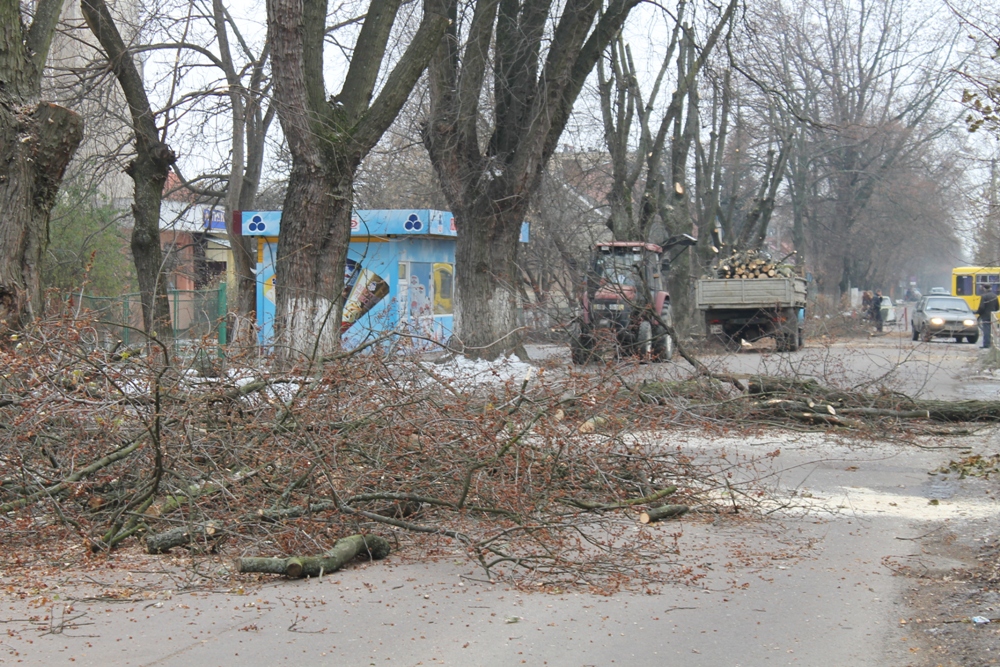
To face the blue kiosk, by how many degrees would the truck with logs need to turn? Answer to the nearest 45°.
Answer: approximately 135° to its left

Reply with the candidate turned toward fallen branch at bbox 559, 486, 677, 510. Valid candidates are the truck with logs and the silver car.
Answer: the silver car

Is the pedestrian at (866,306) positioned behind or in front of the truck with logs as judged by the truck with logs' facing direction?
in front

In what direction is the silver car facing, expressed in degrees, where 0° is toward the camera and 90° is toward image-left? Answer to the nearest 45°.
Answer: approximately 0°

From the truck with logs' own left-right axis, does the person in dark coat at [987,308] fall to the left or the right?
on its right

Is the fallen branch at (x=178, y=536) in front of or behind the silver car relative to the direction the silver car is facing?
in front

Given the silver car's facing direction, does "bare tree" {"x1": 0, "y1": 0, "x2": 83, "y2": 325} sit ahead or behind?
ahead

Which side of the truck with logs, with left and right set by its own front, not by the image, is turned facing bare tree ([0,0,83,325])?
back

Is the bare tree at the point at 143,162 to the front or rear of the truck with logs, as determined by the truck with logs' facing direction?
to the rear

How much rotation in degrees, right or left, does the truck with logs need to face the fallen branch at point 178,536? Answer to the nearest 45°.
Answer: approximately 180°

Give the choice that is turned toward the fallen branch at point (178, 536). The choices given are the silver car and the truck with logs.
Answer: the silver car

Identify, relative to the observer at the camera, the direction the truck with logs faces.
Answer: facing away from the viewer

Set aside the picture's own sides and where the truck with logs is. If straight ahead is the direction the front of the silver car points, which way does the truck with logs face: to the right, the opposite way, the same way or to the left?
the opposite way

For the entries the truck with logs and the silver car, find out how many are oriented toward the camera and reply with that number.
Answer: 1
